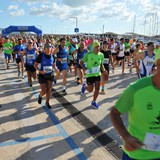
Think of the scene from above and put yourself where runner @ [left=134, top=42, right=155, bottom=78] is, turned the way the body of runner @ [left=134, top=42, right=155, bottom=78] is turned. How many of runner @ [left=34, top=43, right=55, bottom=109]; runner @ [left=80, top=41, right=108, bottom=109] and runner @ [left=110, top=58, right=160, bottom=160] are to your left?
0

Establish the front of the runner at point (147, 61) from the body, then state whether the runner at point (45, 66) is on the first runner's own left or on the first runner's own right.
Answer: on the first runner's own right

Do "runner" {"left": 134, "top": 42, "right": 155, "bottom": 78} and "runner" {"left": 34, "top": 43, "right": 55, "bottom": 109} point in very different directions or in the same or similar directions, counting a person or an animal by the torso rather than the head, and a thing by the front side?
same or similar directions

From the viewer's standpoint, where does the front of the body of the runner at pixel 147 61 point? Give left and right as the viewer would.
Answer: facing the viewer and to the right of the viewer

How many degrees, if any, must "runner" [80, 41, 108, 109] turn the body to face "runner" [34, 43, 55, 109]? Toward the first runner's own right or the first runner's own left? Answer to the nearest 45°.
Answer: approximately 135° to the first runner's own right

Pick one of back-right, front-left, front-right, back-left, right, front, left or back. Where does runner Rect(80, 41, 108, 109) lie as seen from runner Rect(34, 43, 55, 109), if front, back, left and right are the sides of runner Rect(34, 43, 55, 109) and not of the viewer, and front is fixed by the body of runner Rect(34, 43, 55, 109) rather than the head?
front-left

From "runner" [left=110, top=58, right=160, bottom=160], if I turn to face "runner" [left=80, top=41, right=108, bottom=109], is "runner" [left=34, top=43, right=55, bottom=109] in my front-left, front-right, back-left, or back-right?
front-left

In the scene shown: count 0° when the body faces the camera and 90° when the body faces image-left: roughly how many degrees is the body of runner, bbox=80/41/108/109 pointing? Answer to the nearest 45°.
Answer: approximately 315°

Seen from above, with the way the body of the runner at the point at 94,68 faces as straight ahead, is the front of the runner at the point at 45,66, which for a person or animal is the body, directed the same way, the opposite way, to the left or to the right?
the same way

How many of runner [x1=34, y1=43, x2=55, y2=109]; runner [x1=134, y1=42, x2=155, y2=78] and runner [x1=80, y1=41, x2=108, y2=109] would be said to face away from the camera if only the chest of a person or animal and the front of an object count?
0

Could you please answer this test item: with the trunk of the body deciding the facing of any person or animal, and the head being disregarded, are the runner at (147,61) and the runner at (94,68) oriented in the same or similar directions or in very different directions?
same or similar directions

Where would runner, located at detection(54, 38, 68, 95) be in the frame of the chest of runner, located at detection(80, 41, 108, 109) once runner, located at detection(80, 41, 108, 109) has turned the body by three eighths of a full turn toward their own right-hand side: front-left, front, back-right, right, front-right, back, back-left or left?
front-right
